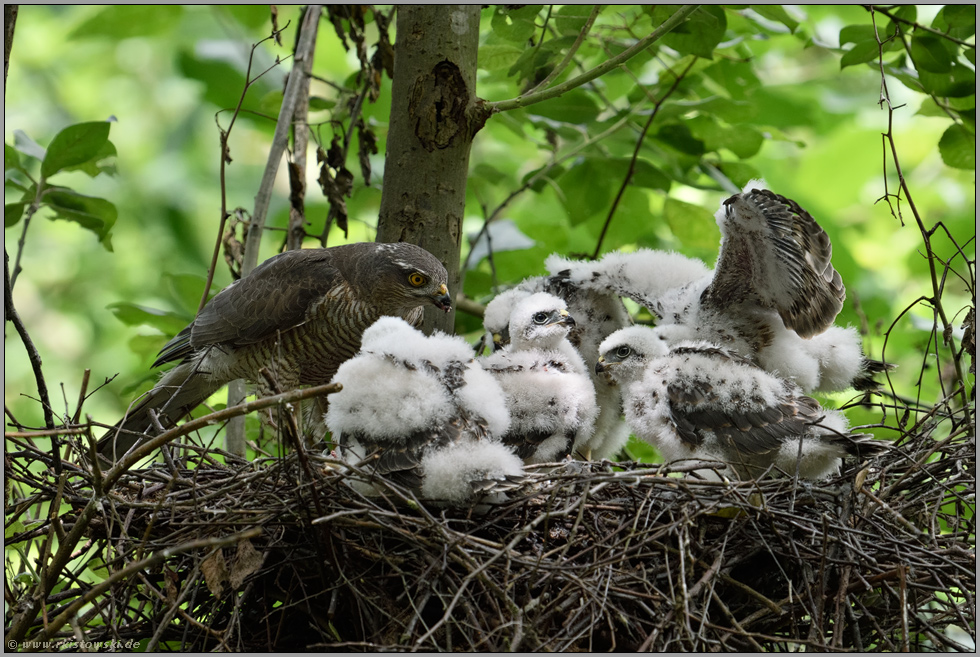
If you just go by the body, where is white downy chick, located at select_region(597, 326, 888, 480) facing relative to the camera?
to the viewer's left

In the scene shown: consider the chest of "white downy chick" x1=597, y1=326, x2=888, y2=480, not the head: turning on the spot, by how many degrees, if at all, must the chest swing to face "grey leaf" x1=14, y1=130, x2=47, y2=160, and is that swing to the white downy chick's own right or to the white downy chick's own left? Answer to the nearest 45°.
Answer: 0° — it already faces it

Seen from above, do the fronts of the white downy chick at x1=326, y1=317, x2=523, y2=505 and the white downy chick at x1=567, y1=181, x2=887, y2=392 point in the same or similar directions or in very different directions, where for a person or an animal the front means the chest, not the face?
same or similar directions

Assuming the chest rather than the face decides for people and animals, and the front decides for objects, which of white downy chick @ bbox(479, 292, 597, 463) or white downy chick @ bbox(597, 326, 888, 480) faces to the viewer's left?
white downy chick @ bbox(597, 326, 888, 480)

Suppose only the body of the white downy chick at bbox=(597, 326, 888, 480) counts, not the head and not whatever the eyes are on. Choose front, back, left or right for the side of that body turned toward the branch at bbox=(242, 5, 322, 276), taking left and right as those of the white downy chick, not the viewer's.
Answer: front

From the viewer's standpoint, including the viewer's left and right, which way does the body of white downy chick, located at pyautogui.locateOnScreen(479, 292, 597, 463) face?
facing the viewer and to the right of the viewer
